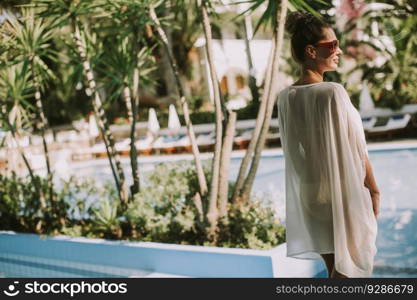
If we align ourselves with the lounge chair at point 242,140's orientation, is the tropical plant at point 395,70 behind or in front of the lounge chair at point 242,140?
behind

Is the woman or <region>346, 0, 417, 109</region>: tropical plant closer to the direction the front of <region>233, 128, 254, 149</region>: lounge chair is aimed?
the woman

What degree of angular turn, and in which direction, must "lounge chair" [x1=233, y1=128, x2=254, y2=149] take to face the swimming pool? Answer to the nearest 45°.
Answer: approximately 45° to its left

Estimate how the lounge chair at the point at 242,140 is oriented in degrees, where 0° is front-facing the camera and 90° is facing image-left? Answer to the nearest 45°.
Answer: approximately 45°

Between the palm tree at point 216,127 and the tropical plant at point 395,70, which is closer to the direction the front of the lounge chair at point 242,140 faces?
the palm tree

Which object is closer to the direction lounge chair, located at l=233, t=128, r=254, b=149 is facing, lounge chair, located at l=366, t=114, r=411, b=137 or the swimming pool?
the swimming pool

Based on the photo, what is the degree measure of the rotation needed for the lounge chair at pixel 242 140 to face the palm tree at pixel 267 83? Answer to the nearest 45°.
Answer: approximately 45° to its left

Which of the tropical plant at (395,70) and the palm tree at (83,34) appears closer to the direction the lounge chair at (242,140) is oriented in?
the palm tree

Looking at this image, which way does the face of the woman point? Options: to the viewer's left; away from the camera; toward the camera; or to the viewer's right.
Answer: to the viewer's right

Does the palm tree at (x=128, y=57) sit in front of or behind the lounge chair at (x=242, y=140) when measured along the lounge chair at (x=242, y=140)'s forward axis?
in front

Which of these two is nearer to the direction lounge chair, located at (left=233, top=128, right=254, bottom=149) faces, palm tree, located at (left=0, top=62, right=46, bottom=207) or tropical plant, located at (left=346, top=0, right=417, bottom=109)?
the palm tree
